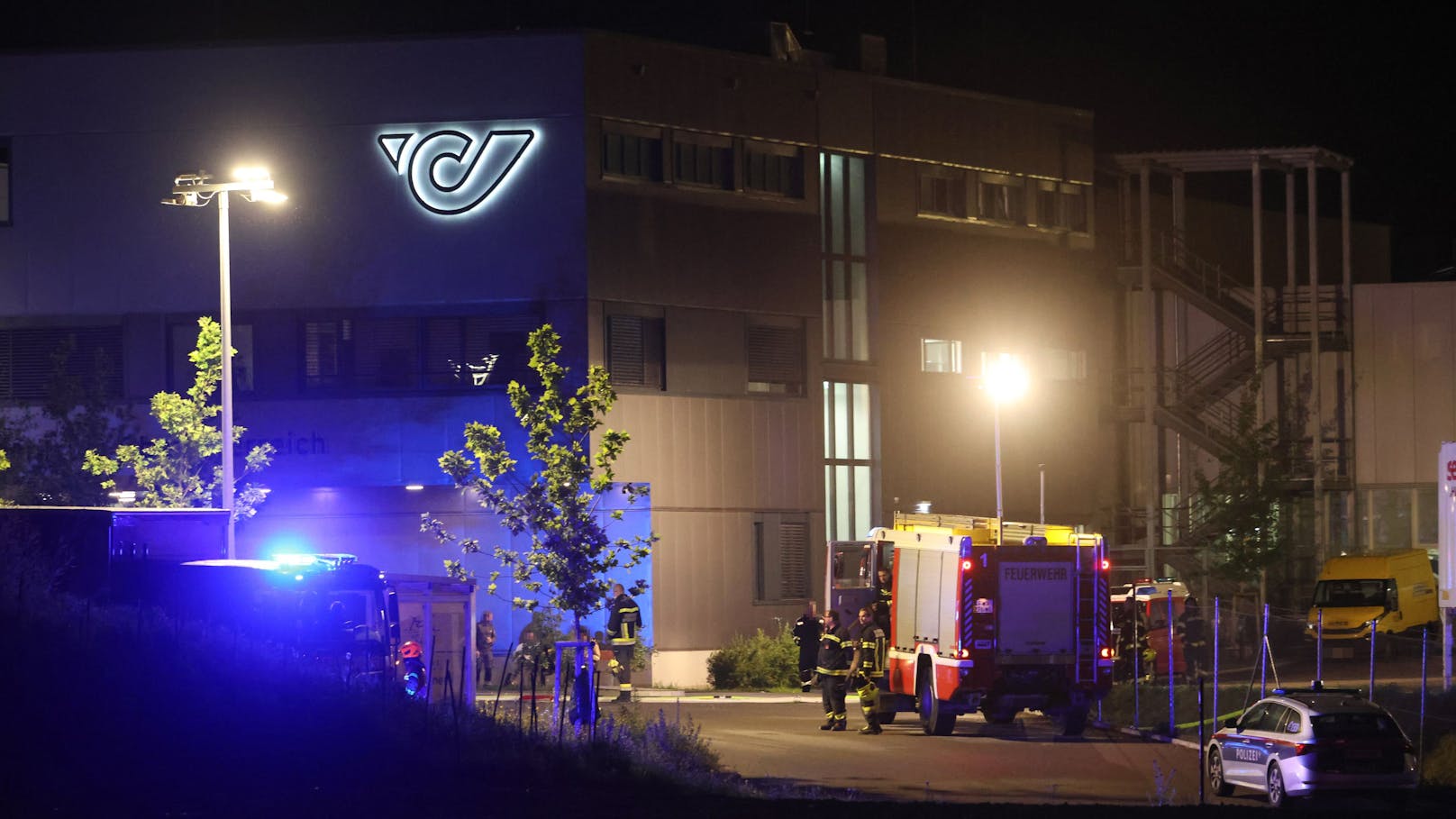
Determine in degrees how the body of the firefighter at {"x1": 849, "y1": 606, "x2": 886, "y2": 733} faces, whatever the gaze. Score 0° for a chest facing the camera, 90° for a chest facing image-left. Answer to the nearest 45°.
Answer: approximately 90°

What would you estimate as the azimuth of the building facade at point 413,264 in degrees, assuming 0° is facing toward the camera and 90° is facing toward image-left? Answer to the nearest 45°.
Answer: approximately 45°

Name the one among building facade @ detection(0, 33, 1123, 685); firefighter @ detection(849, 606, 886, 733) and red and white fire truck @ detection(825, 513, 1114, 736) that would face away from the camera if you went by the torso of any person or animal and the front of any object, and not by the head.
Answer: the red and white fire truck

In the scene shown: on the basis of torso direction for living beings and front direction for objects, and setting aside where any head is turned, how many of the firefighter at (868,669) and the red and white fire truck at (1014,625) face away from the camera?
1

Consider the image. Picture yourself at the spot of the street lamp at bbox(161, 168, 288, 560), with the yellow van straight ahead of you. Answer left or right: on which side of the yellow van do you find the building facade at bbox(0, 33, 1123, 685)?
left

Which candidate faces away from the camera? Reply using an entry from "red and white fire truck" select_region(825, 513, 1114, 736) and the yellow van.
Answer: the red and white fire truck

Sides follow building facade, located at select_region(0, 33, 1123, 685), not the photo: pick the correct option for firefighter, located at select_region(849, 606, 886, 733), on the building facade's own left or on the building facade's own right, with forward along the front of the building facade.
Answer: on the building facade's own left

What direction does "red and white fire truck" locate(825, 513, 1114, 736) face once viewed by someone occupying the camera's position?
facing away from the viewer

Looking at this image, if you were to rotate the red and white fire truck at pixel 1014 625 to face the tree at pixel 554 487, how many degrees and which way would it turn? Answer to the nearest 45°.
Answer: approximately 45° to its left

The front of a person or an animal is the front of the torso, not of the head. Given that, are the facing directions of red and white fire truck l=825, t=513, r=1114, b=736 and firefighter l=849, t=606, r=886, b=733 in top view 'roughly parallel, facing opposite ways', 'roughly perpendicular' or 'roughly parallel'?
roughly perpendicular

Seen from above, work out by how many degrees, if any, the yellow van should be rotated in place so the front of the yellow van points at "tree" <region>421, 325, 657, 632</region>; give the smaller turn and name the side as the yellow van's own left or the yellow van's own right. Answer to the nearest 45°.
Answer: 0° — it already faces it
